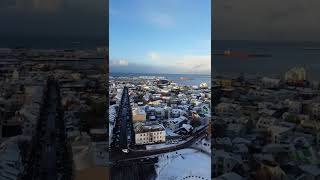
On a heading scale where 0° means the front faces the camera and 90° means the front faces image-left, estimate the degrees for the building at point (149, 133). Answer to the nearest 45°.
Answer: approximately 0°
